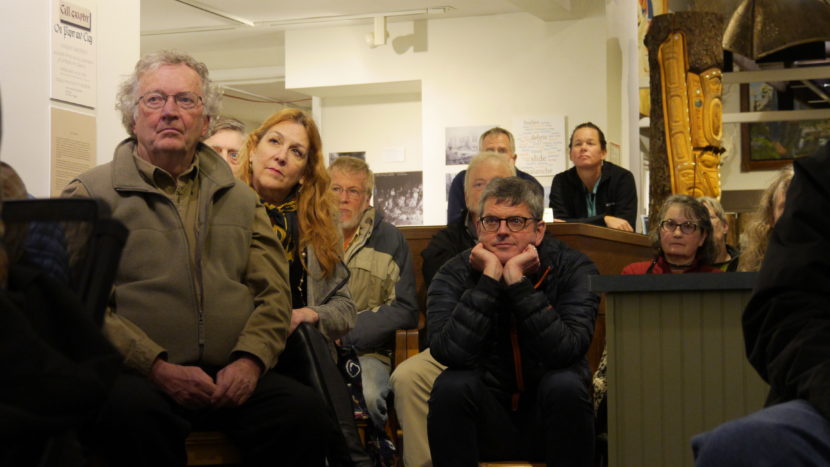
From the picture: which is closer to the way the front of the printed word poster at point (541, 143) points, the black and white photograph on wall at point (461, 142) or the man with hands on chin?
the man with hands on chin

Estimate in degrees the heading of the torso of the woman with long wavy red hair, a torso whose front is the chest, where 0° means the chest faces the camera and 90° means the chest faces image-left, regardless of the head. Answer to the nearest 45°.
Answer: approximately 45°

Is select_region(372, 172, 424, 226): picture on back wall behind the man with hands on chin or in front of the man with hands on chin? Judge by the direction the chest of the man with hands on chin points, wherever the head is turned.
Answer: behind

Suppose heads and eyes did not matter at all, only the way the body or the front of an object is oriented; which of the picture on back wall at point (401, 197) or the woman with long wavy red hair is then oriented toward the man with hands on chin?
the picture on back wall

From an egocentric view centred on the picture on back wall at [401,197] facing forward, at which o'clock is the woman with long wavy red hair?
The woman with long wavy red hair is roughly at 12 o'clock from the picture on back wall.

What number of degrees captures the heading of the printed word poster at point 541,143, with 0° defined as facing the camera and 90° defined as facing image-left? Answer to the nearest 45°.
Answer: approximately 0°

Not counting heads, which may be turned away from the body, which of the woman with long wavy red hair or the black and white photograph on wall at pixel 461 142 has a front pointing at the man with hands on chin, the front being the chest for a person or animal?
the black and white photograph on wall

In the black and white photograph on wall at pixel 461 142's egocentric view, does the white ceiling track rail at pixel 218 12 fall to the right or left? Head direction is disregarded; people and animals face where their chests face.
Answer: on its right

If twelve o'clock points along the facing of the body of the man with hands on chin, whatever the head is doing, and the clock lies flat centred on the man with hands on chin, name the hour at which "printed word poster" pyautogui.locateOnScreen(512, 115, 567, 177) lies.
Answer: The printed word poster is roughly at 6 o'clock from the man with hands on chin.

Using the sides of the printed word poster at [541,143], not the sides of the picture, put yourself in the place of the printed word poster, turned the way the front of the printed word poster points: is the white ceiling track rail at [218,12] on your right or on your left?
on your right

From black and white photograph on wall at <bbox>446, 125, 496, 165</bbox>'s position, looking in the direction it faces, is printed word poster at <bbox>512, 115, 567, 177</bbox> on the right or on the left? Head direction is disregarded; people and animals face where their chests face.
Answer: on its left
